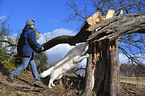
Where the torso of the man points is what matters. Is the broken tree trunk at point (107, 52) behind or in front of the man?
in front

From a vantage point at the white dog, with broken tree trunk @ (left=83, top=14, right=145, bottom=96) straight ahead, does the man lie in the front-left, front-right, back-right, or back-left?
back-right

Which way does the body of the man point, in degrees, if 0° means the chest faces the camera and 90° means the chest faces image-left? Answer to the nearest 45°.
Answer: approximately 270°

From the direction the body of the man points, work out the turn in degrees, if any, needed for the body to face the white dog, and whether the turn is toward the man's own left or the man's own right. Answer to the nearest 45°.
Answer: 0° — they already face it
